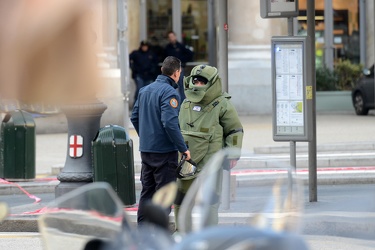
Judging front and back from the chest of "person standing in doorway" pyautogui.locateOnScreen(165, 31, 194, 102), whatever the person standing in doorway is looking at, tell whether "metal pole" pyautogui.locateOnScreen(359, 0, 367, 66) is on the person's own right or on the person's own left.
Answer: on the person's own left

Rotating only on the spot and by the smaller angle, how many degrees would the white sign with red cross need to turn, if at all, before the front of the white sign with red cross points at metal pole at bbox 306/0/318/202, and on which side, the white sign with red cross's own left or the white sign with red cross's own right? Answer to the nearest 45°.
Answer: approximately 90° to the white sign with red cross's own left

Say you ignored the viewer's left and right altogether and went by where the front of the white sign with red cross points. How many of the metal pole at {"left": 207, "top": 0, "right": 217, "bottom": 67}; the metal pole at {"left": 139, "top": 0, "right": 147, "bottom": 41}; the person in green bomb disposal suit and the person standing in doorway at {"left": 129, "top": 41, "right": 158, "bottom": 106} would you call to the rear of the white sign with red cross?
3

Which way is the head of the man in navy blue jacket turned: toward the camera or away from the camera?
away from the camera

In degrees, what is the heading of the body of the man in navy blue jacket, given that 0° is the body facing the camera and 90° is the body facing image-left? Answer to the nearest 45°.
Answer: approximately 225°

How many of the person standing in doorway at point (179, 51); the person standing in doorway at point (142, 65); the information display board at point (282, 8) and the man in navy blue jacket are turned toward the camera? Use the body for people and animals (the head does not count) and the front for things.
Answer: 3

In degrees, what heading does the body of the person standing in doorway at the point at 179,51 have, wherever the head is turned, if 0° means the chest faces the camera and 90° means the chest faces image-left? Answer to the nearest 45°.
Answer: approximately 0°

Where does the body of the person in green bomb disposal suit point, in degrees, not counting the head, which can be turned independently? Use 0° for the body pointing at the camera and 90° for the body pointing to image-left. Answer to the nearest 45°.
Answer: approximately 45°

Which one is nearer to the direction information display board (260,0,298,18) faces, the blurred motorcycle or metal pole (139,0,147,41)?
the blurred motorcycle
